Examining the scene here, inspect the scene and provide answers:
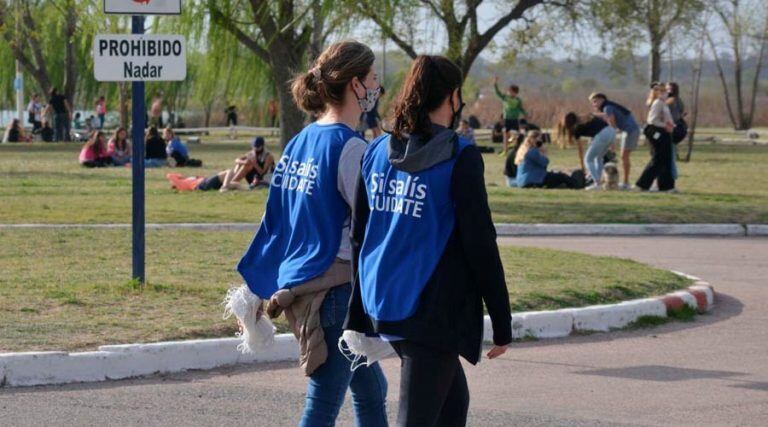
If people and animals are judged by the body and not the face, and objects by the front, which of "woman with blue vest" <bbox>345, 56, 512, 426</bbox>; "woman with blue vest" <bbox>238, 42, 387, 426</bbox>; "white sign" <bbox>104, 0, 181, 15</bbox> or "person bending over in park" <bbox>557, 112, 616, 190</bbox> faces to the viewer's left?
the person bending over in park

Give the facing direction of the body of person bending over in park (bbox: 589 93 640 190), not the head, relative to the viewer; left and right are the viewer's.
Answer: facing to the left of the viewer

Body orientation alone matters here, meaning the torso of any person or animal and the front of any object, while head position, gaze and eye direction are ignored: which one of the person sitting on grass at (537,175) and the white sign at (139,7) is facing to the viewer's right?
the person sitting on grass

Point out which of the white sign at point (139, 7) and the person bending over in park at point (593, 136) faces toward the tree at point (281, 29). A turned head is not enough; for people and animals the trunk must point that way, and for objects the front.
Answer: the person bending over in park

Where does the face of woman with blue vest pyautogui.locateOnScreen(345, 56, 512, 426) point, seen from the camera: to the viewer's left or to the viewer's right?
to the viewer's right

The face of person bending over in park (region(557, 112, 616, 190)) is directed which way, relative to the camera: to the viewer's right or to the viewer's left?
to the viewer's left

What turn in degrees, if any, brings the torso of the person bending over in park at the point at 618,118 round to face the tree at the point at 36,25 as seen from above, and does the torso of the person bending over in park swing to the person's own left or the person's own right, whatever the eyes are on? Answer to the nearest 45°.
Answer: approximately 45° to the person's own right

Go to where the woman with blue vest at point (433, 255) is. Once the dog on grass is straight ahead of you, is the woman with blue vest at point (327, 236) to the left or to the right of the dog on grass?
left

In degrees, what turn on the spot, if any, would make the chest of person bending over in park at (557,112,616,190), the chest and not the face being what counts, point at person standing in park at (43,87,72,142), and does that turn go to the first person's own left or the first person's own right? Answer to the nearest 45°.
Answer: approximately 45° to the first person's own right

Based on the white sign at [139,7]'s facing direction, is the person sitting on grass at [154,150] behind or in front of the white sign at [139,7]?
behind

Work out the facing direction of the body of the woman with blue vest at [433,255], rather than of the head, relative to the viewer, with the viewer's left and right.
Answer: facing away from the viewer and to the right of the viewer

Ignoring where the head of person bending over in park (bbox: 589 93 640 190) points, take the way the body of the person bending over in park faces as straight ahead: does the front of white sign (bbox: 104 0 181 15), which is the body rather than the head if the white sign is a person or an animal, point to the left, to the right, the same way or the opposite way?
to the left

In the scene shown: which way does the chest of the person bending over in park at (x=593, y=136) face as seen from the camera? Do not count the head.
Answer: to the viewer's left

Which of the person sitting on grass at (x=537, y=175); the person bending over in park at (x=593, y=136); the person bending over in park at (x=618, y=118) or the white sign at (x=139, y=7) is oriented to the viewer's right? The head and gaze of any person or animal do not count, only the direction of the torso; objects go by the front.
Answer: the person sitting on grass

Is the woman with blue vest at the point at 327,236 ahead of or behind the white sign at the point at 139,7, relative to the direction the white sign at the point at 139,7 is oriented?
ahead

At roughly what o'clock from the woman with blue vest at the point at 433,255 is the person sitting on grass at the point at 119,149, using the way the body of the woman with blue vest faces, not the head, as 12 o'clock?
The person sitting on grass is roughly at 10 o'clock from the woman with blue vest.
